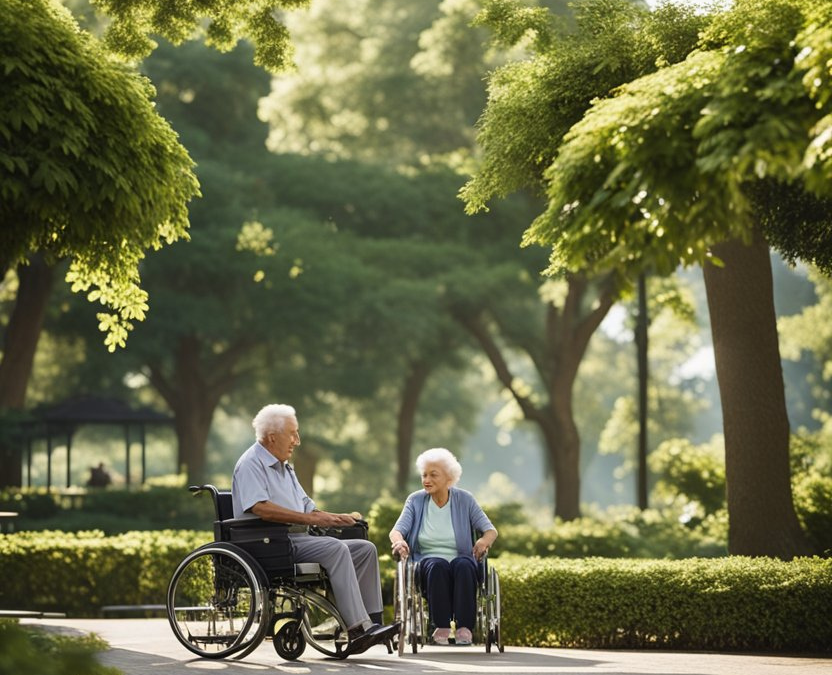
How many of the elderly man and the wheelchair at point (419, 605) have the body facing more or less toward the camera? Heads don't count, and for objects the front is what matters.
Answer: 1

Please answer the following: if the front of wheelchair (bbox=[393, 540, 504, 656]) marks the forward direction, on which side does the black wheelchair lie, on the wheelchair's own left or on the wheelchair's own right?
on the wheelchair's own right

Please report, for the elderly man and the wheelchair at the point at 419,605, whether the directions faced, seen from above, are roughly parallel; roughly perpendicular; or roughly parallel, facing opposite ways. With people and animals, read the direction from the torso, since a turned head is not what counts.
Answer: roughly perpendicular

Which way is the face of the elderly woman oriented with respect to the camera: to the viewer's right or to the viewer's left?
to the viewer's left

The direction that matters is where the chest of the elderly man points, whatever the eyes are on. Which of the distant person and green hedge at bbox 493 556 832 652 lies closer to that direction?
the green hedge

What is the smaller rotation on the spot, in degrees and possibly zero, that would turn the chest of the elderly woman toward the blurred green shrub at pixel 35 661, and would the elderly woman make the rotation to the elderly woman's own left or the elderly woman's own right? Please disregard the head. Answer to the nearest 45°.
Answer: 0° — they already face it

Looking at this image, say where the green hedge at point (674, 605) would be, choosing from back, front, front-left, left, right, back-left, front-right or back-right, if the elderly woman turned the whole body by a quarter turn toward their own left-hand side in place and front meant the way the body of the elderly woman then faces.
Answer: front-left

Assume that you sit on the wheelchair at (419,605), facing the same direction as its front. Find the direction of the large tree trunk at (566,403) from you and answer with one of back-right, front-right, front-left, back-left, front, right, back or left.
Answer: back

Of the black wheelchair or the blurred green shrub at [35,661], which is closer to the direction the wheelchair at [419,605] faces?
the blurred green shrub

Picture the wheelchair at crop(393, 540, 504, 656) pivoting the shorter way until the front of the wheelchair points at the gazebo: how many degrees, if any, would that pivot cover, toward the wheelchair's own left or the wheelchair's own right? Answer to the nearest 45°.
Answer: approximately 180°

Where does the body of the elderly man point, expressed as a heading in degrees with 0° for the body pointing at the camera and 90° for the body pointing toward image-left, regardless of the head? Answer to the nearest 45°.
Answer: approximately 270°

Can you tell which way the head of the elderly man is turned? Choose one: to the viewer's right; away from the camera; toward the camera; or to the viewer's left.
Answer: to the viewer's right

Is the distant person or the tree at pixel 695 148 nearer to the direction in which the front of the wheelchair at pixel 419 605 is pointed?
the tree
